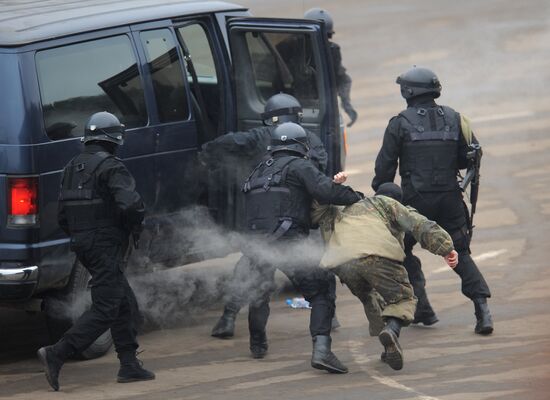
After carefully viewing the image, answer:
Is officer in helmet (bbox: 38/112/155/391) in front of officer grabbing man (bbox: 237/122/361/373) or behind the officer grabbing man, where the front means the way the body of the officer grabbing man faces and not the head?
behind

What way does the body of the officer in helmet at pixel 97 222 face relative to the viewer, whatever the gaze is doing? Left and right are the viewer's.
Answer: facing away from the viewer and to the right of the viewer

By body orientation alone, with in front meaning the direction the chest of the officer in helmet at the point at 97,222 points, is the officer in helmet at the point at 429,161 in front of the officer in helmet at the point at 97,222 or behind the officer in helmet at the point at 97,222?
in front

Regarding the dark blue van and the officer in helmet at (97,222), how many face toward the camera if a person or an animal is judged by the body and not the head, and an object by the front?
0

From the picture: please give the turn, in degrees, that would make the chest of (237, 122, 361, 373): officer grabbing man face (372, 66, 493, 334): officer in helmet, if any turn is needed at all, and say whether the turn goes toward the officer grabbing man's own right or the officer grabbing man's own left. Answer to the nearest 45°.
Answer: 0° — they already face them

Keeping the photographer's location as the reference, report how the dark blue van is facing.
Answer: facing away from the viewer and to the right of the viewer

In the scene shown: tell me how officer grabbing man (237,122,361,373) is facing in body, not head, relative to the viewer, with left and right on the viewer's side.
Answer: facing away from the viewer and to the right of the viewer

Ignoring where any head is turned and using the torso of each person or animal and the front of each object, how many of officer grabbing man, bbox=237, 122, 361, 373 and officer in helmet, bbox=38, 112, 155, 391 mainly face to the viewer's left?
0

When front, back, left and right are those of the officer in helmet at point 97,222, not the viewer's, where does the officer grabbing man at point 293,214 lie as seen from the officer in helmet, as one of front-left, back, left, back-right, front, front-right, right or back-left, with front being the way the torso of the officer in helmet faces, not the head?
front-right
